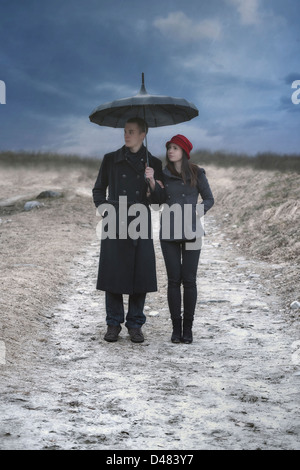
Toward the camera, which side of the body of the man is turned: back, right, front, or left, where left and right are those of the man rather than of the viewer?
front

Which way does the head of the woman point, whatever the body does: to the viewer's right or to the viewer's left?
to the viewer's left
